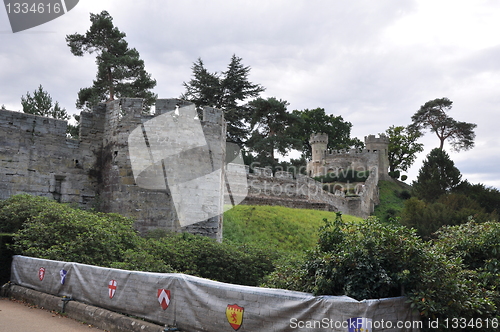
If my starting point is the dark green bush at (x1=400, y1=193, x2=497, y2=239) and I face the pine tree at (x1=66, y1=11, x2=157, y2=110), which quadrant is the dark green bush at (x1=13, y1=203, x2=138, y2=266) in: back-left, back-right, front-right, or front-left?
front-left

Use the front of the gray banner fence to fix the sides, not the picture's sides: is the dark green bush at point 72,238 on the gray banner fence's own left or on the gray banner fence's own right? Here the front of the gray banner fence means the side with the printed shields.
on the gray banner fence's own right

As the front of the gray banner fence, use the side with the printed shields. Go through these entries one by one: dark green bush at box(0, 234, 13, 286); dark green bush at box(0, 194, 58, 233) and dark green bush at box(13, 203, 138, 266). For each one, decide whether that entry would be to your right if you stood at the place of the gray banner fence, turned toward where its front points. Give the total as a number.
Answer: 3

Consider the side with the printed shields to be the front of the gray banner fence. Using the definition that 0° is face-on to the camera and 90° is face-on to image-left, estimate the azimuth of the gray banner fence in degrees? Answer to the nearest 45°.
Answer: approximately 45°

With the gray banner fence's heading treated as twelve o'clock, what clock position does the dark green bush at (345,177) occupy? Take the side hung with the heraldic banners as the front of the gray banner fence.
The dark green bush is roughly at 5 o'clock from the gray banner fence.

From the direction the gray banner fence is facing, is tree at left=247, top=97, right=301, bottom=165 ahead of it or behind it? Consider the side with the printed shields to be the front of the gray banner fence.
behind

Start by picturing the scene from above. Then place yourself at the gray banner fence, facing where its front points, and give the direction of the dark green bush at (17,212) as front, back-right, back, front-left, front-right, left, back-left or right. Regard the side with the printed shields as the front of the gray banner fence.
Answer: right

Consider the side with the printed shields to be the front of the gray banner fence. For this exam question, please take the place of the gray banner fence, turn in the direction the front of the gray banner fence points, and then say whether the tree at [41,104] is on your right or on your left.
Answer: on your right

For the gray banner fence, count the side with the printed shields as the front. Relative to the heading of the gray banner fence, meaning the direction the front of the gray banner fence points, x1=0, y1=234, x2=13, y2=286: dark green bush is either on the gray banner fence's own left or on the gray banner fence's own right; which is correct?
on the gray banner fence's own right

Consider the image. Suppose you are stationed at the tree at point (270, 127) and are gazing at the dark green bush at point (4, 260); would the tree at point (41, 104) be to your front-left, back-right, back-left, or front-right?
front-right
